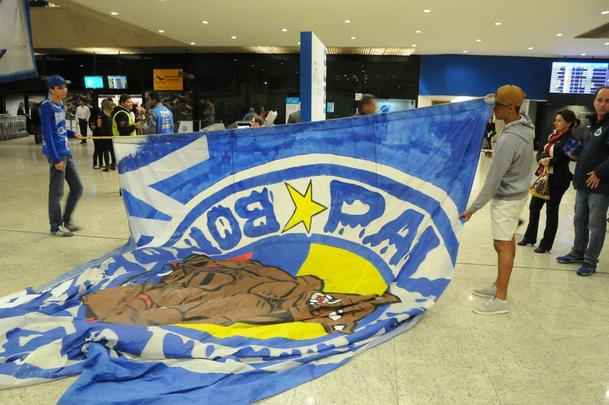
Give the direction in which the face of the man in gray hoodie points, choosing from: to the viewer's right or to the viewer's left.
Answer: to the viewer's left

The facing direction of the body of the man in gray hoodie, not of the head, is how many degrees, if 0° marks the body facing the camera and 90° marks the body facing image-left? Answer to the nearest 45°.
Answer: approximately 90°

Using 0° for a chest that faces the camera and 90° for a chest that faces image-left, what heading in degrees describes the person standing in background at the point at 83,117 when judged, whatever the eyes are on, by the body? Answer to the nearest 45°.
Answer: approximately 0°

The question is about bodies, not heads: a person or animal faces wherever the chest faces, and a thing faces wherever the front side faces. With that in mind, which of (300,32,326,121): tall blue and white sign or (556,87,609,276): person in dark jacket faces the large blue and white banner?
the person in dark jacket
